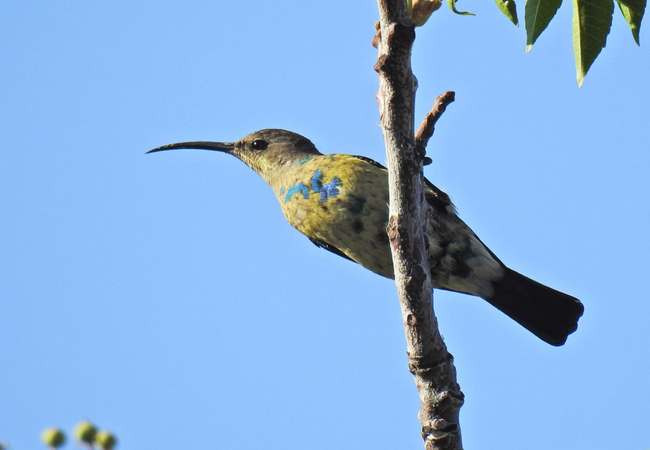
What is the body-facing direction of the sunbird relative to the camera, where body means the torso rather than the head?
to the viewer's left

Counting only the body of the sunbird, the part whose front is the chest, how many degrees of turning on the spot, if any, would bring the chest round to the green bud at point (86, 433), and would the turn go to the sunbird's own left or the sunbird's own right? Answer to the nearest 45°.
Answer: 0° — it already faces it
